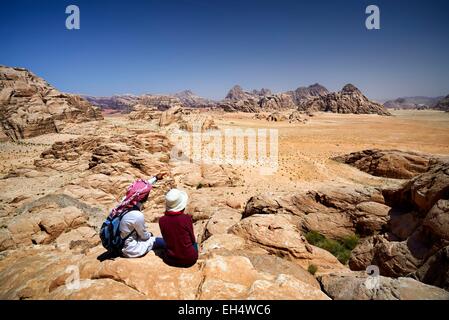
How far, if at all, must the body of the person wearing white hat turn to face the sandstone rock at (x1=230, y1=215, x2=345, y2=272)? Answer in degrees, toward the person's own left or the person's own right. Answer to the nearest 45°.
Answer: approximately 45° to the person's own right

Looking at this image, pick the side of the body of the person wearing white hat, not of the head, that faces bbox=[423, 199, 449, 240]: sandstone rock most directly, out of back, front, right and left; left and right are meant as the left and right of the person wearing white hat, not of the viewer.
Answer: right

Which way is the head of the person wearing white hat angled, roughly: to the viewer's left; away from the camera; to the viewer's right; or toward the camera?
away from the camera

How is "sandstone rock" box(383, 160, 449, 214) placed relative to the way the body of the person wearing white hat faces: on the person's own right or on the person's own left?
on the person's own right

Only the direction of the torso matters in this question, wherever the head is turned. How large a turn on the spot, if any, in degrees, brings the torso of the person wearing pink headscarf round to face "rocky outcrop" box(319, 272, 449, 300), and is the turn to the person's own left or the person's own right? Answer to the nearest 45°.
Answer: approximately 90° to the person's own right

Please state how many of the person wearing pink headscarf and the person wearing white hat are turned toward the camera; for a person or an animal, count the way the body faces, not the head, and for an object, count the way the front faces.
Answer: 0

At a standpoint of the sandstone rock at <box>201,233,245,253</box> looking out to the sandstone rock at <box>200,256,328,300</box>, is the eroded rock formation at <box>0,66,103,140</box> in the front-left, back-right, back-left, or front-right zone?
back-right

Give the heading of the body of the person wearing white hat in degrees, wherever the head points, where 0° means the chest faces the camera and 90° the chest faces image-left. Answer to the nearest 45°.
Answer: approximately 180°

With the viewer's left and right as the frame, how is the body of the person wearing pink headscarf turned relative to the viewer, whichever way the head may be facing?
facing away from the viewer and to the right of the viewer
